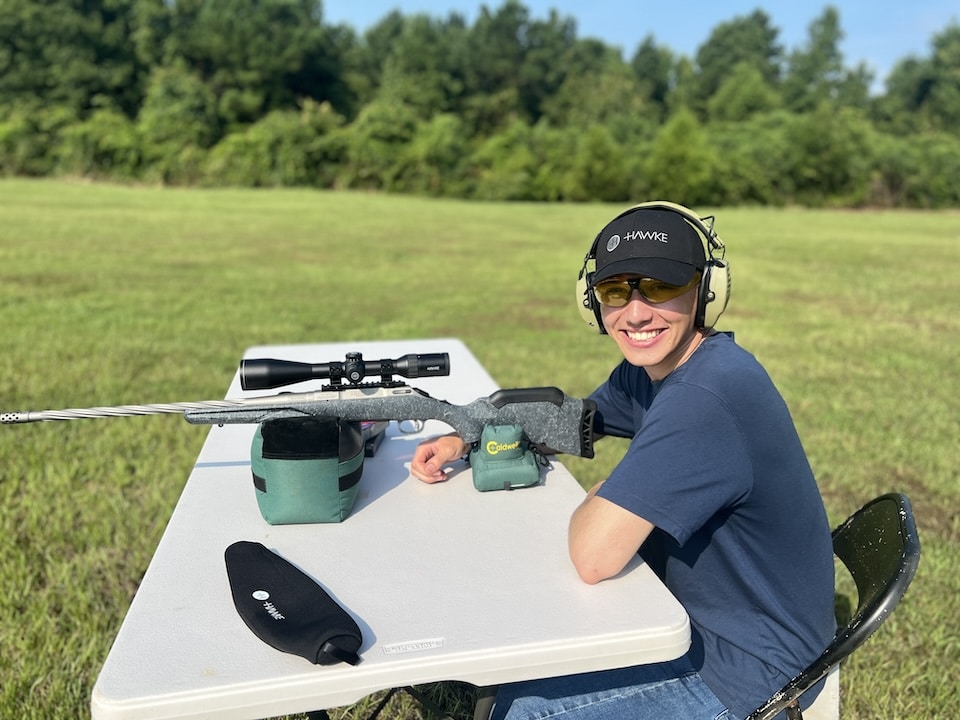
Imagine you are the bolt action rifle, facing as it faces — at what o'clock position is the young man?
The young man is roughly at 7 o'clock from the bolt action rifle.

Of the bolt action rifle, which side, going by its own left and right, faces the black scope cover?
left

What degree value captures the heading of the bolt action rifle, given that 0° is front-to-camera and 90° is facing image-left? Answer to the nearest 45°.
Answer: approximately 90°
